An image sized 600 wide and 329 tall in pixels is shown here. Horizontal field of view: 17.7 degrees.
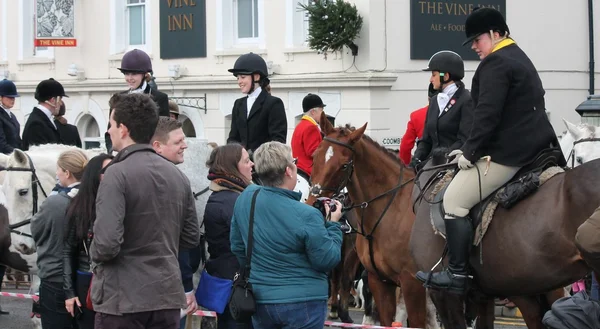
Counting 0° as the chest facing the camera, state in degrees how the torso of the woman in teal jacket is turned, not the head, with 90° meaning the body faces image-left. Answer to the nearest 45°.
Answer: approximately 225°

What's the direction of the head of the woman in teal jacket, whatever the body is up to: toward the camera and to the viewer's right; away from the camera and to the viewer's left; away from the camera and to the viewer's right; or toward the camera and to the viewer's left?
away from the camera and to the viewer's right

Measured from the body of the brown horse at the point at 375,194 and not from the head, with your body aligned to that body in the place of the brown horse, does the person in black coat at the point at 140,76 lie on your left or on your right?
on your right

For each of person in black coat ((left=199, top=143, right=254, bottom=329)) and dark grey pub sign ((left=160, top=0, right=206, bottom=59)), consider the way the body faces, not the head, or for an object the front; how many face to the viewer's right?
1

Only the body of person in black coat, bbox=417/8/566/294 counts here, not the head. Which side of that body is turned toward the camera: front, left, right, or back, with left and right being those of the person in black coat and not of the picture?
left
